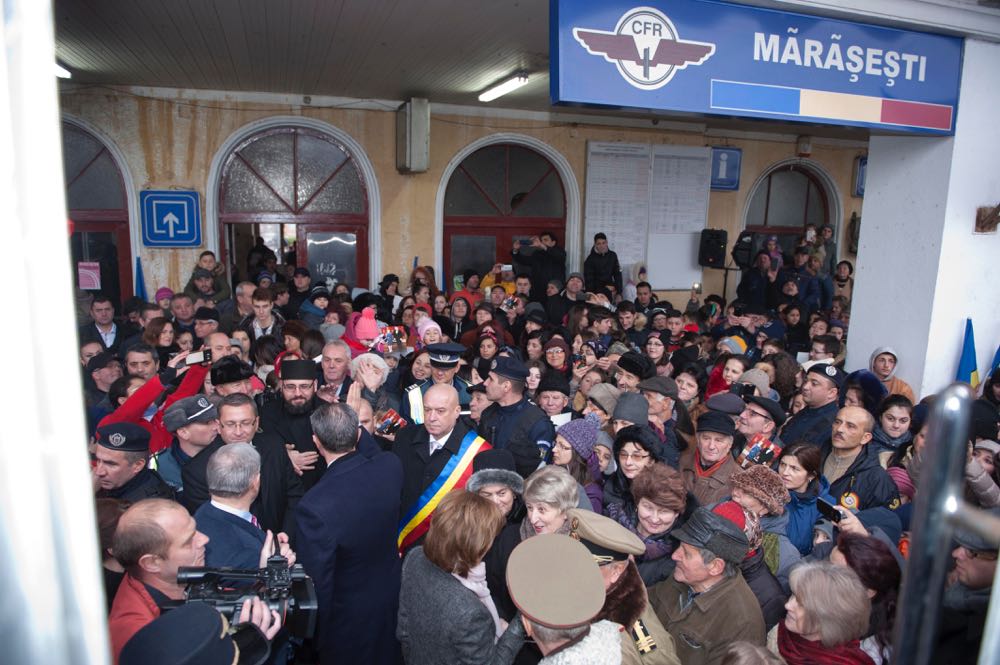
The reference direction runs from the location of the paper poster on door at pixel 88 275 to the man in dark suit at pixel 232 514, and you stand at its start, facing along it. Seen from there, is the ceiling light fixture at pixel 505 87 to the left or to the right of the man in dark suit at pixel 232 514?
left

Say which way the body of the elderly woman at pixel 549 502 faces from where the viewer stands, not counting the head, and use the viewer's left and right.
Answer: facing the viewer and to the left of the viewer

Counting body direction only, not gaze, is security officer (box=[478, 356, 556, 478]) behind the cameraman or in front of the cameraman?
in front

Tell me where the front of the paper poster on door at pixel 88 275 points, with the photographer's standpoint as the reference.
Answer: facing the viewer

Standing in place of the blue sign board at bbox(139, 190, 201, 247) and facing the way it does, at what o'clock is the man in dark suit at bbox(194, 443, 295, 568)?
The man in dark suit is roughly at 12 o'clock from the blue sign board.

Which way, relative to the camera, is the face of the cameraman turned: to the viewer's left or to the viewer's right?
to the viewer's right

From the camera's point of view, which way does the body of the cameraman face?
to the viewer's right

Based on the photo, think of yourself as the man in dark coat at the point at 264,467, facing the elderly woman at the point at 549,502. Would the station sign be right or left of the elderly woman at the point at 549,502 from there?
left

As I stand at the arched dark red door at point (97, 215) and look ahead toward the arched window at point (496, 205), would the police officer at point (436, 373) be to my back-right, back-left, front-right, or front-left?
front-right

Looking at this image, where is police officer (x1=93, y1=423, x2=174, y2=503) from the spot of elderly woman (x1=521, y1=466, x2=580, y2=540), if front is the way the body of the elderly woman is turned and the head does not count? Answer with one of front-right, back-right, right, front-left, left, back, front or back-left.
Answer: front-right

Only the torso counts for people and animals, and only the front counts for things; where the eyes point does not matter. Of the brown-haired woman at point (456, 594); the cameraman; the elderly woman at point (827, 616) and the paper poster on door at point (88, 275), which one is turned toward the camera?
the paper poster on door

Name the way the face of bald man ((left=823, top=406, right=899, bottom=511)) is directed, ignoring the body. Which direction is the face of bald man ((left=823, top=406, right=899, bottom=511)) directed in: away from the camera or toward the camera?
toward the camera

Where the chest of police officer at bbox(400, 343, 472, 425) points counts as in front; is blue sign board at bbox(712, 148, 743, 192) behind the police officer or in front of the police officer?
behind

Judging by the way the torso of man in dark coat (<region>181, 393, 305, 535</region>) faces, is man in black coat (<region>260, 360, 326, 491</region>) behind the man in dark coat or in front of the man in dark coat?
behind

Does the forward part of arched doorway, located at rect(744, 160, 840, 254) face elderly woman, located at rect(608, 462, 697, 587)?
yes

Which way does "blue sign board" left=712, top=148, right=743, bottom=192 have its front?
toward the camera

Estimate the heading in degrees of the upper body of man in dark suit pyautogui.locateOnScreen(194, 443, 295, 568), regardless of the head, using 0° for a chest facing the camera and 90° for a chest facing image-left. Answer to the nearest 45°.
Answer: approximately 225°

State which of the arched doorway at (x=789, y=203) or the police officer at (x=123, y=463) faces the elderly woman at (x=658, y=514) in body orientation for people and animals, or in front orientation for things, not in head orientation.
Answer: the arched doorway
